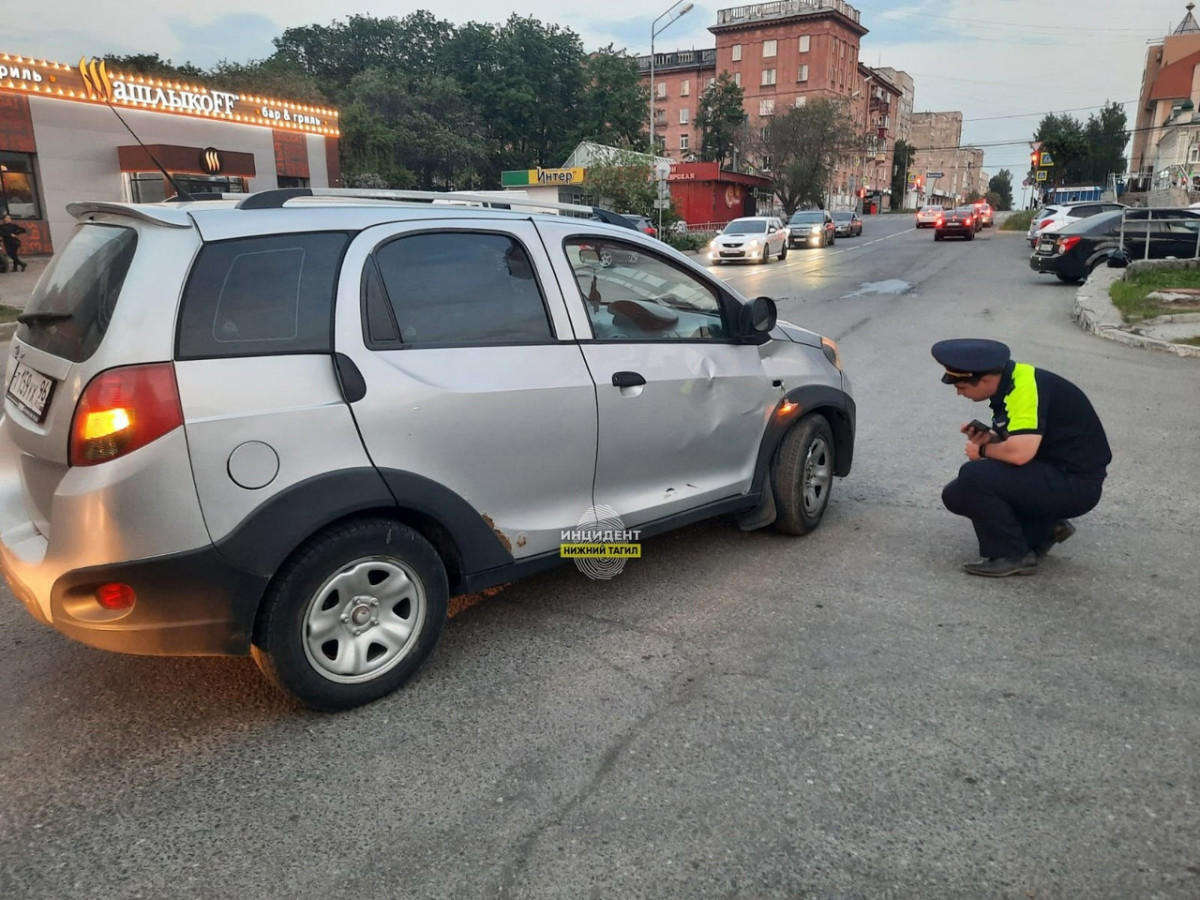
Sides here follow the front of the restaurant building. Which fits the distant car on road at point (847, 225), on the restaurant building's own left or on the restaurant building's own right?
on the restaurant building's own left

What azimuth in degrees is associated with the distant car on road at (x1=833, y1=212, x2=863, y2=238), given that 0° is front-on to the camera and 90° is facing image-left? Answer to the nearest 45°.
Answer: approximately 45°

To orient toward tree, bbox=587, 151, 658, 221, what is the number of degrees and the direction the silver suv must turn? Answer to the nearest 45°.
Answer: approximately 45° to its left

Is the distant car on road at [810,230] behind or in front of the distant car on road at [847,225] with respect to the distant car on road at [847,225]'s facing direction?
in front

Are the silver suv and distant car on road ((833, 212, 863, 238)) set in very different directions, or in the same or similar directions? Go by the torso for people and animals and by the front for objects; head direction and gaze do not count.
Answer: very different directions

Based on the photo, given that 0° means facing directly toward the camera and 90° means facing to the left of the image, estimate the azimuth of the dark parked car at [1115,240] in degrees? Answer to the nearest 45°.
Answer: approximately 225°

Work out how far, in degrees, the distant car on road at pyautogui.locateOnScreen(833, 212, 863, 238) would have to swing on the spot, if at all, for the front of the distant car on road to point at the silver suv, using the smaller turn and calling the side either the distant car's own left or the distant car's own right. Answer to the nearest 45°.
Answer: approximately 45° to the distant car's own left
